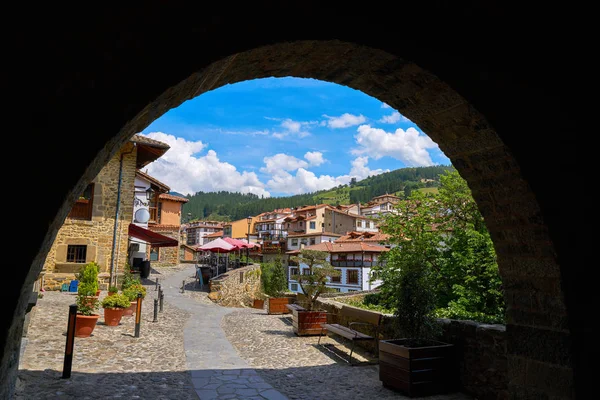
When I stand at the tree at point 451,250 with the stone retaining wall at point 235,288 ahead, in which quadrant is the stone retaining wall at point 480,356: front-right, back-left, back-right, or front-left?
back-left

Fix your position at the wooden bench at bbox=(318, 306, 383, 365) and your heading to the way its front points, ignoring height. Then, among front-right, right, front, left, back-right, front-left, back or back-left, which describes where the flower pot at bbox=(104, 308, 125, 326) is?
front-right

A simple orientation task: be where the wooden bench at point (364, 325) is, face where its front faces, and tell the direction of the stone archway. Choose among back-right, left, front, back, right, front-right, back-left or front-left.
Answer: front-left

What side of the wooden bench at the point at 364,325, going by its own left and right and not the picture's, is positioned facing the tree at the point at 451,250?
back

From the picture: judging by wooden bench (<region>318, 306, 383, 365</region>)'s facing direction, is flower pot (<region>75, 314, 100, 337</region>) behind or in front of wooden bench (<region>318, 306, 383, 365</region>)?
in front

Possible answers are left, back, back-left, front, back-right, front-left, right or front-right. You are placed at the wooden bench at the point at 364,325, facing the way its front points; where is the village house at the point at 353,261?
back-right

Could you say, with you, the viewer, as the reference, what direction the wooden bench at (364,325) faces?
facing the viewer and to the left of the viewer

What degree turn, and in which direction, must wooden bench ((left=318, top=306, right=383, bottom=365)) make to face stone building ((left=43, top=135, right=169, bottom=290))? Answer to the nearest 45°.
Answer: approximately 90° to its right

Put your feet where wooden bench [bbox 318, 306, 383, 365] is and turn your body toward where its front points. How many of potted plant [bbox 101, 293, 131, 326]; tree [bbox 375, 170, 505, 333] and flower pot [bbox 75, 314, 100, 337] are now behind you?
1

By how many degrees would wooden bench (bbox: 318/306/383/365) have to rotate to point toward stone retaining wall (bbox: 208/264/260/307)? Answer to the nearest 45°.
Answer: approximately 90° to its right

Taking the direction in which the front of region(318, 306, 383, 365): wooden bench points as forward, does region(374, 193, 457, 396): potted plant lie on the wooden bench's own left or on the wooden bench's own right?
on the wooden bench's own left

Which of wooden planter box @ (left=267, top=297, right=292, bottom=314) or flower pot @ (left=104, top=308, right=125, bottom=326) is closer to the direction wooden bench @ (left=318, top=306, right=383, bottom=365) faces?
the flower pot
